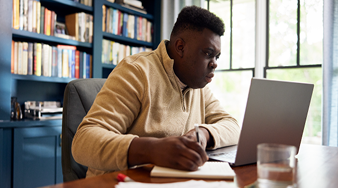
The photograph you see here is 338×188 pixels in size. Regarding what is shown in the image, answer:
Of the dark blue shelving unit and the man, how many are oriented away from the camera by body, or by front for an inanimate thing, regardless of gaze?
0

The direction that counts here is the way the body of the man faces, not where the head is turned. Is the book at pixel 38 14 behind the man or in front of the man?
behind

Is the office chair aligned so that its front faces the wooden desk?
yes

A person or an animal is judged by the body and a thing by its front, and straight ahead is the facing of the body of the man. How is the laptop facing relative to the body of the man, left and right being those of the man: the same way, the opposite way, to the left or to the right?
the opposite way

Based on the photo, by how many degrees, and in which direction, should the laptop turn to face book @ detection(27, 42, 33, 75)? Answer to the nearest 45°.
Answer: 0° — it already faces it

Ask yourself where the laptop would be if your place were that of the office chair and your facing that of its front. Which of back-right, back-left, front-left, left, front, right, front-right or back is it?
front

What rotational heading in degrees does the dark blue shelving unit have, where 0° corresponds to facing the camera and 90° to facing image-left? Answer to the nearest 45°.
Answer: approximately 315°

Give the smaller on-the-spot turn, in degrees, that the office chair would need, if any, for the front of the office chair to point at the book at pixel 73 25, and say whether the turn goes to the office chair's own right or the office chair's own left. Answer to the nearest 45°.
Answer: approximately 135° to the office chair's own left

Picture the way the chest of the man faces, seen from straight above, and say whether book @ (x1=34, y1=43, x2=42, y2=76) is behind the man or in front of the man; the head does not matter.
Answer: behind

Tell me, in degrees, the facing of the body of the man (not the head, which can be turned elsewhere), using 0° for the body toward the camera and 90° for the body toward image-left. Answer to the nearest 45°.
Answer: approximately 315°

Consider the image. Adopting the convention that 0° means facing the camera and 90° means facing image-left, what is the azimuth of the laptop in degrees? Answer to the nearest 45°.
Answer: approximately 135°

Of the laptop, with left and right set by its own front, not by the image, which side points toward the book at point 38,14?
front

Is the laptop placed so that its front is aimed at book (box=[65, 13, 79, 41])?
yes

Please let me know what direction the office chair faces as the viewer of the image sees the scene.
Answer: facing the viewer and to the right of the viewer

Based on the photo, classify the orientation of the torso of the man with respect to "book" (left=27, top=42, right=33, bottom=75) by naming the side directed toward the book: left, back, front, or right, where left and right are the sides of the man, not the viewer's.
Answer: back

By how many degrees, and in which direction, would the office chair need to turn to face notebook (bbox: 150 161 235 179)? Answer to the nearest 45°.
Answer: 0° — it already faces it

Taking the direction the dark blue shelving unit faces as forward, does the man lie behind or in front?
in front
